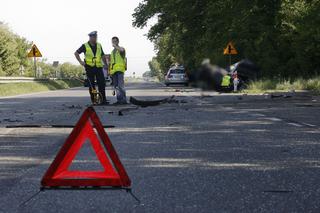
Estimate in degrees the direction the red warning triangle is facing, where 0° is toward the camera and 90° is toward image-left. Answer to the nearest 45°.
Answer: approximately 0°

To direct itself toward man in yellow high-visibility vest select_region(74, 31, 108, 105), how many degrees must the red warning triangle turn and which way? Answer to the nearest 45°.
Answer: approximately 180°

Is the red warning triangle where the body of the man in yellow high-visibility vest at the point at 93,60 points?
yes

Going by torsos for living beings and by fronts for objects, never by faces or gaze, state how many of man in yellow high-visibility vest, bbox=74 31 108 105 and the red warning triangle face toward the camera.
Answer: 2
